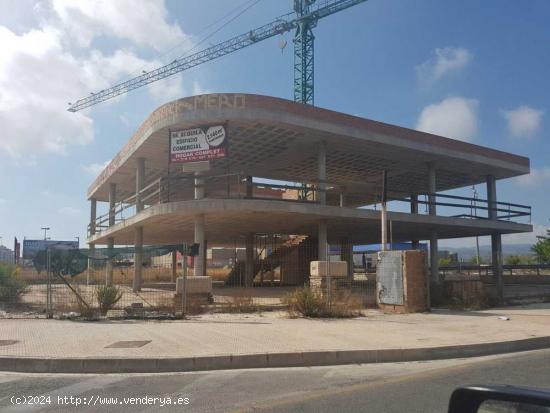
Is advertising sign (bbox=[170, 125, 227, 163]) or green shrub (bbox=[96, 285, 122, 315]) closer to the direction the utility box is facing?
the green shrub

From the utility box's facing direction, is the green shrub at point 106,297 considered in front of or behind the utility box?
in front

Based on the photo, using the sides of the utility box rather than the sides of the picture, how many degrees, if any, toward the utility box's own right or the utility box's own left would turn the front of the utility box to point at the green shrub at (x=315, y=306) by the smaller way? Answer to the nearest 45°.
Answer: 0° — it already faces it

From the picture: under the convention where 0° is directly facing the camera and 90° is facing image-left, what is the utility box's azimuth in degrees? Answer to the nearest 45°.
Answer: approximately 45°

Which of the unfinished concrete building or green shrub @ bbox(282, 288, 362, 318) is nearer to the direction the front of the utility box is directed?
the green shrub

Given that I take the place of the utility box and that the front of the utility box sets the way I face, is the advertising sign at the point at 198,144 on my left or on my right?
on my right

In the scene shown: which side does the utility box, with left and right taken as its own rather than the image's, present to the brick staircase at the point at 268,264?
right

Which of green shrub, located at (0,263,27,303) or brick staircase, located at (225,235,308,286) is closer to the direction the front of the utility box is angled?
the green shrub
